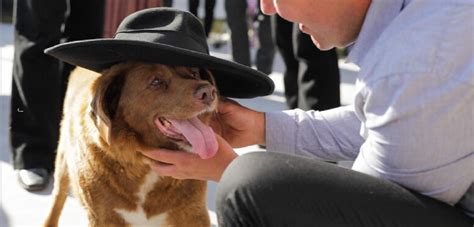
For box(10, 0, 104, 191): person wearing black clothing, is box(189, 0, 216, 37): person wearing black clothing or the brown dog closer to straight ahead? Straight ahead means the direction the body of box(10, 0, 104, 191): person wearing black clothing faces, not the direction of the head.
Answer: the brown dog

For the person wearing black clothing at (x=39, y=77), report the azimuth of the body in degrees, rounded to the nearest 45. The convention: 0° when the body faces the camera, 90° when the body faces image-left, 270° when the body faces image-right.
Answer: approximately 0°

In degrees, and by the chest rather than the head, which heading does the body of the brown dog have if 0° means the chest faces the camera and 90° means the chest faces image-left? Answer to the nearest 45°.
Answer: approximately 315°

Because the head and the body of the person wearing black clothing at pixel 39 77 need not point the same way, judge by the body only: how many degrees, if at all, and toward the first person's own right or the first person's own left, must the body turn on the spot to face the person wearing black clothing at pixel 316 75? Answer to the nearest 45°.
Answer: approximately 90° to the first person's own left

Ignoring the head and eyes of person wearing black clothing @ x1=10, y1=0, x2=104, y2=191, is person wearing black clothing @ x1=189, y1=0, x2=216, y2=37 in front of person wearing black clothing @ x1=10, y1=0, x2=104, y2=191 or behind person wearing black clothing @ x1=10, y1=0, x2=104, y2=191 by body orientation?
behind

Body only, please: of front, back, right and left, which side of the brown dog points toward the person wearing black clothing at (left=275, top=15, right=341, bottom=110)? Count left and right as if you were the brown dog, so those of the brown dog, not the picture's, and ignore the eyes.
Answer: left

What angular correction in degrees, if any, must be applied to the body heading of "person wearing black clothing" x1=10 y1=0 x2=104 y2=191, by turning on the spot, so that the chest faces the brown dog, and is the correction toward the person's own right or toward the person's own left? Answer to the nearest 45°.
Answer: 0° — they already face it
